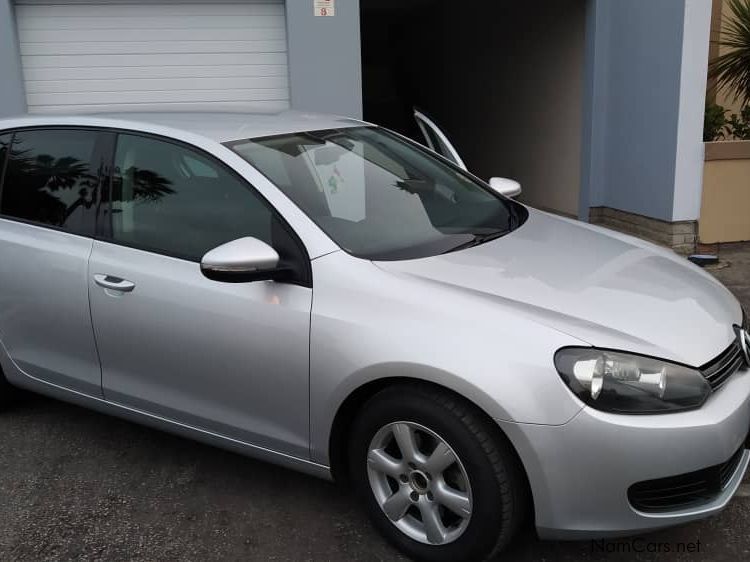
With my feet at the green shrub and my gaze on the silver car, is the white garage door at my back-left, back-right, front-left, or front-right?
front-right

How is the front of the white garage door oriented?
toward the camera

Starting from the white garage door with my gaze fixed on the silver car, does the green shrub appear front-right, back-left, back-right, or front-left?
front-left

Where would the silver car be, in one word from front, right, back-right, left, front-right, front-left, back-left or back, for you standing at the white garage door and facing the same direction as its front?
front

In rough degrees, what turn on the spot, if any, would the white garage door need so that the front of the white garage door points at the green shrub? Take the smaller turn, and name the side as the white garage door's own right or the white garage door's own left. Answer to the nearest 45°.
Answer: approximately 90° to the white garage door's own left

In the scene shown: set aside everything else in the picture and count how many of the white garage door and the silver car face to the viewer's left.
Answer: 0

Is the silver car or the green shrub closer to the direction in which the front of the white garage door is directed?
the silver car

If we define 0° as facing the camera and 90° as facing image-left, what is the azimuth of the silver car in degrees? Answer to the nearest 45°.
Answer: approximately 315°

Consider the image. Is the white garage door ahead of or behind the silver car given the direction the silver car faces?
behind
